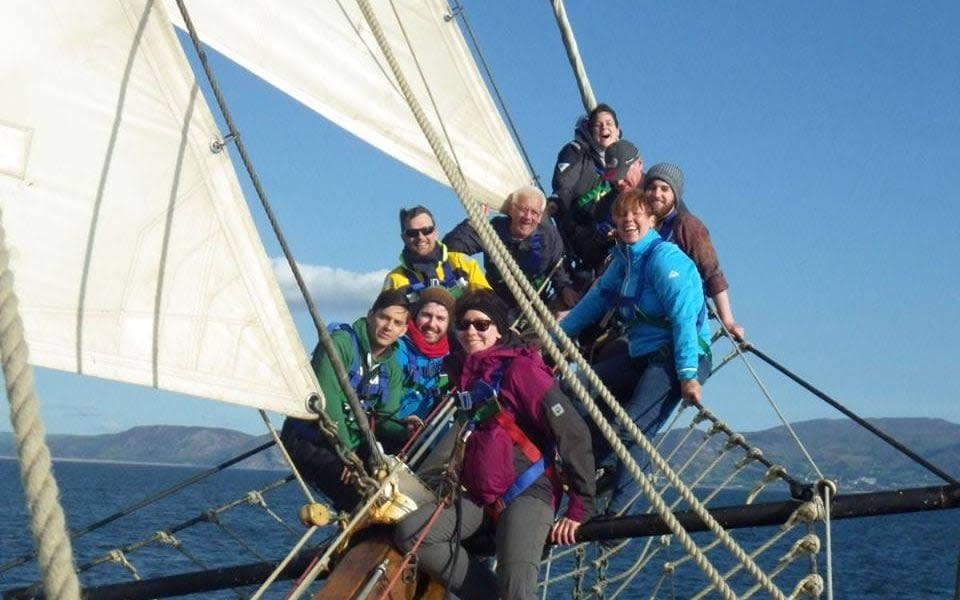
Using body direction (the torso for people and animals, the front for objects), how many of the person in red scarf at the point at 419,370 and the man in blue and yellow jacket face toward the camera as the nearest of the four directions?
2

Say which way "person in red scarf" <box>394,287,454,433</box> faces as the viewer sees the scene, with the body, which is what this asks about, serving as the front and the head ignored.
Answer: toward the camera

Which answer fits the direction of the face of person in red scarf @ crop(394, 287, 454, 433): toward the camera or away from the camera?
toward the camera

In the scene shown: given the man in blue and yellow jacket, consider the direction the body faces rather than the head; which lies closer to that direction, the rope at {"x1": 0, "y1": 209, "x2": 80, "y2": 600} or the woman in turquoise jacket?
the rope

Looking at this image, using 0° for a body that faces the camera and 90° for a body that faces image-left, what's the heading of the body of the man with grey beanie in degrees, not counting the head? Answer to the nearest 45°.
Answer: approximately 45°

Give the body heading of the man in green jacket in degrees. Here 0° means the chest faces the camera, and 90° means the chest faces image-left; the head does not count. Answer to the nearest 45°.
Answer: approximately 315°

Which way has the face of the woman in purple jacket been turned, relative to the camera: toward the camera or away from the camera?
toward the camera

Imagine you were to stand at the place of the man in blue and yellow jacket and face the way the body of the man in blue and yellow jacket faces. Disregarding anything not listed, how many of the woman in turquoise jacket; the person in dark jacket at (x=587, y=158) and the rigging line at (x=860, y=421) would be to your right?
0

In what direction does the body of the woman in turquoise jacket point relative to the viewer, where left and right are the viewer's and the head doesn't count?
facing the viewer and to the left of the viewer

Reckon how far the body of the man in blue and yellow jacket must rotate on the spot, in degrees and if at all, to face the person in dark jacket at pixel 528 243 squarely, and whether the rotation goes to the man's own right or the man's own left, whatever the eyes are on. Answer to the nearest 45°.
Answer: approximately 135° to the man's own left

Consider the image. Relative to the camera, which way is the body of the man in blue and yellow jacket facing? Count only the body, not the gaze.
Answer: toward the camera

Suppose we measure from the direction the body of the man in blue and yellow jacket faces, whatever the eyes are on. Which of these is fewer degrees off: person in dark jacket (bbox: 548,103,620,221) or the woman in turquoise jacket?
the woman in turquoise jacket

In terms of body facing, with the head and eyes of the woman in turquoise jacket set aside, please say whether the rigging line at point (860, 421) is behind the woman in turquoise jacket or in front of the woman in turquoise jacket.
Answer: behind
